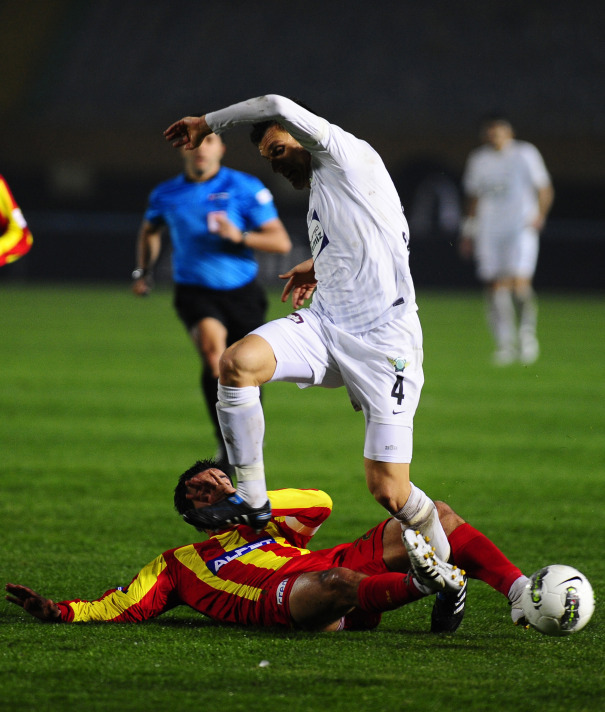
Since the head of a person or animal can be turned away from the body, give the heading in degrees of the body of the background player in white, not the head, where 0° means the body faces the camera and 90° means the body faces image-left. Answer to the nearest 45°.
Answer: approximately 0°

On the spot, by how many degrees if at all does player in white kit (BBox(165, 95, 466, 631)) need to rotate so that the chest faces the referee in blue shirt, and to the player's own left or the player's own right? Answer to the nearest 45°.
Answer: approximately 90° to the player's own right
